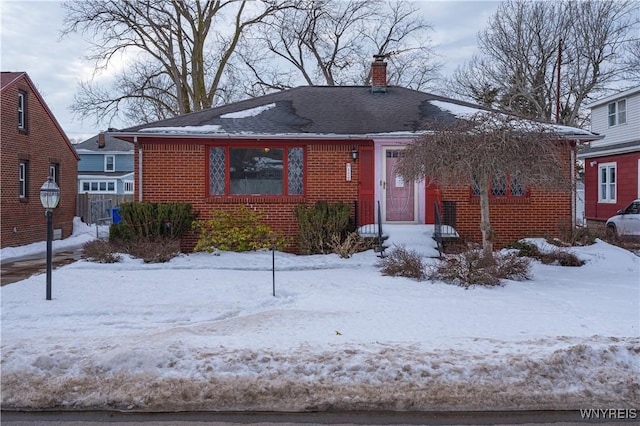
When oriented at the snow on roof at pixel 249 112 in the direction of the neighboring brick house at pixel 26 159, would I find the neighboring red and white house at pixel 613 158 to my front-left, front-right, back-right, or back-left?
back-right

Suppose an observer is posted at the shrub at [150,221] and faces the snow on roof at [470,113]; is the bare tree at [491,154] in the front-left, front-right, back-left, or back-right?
front-right

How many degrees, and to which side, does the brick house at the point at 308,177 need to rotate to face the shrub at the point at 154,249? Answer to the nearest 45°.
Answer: approximately 45° to its right

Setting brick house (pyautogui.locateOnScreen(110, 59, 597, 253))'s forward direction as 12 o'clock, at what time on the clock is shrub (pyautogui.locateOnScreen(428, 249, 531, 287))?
The shrub is roughly at 11 o'clock from the brick house.

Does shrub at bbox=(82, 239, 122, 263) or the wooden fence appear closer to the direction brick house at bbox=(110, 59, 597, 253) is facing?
the shrub

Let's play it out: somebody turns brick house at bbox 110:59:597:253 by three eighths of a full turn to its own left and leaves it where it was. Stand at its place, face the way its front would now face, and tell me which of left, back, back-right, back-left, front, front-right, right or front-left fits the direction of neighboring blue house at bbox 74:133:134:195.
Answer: left

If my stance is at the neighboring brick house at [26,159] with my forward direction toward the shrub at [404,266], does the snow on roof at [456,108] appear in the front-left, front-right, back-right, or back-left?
front-left

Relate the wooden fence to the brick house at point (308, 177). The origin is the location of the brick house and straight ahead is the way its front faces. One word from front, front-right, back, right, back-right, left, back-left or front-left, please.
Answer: back-right

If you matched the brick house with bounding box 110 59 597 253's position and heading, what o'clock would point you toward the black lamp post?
The black lamp post is roughly at 1 o'clock from the brick house.

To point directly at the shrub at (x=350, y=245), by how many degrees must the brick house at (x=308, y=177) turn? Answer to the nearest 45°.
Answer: approximately 45° to its left

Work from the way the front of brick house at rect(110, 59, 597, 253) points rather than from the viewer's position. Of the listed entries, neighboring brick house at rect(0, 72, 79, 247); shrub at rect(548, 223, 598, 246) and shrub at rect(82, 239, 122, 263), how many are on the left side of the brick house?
1

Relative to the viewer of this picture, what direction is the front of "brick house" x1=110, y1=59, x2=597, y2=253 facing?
facing the viewer

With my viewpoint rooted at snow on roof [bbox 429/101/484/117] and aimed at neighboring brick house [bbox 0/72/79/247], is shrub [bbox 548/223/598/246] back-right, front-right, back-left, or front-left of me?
back-left

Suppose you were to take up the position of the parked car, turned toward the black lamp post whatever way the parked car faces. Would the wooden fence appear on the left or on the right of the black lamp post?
right
